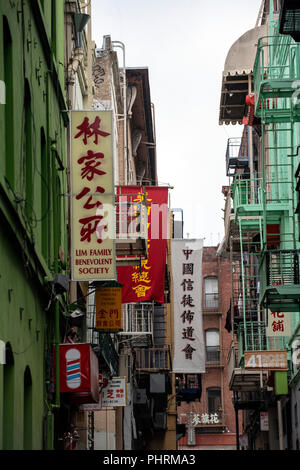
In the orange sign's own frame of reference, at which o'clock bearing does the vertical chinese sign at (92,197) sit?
The vertical chinese sign is roughly at 12 o'clock from the orange sign.

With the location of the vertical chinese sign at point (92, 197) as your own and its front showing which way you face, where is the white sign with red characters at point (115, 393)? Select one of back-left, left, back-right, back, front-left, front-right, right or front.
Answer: back

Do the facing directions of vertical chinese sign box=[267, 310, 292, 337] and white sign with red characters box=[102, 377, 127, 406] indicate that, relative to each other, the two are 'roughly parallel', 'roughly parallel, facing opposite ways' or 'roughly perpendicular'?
roughly parallel

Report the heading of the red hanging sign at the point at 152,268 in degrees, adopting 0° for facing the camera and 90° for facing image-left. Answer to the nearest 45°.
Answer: approximately 0°

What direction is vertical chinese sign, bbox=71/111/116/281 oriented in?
toward the camera

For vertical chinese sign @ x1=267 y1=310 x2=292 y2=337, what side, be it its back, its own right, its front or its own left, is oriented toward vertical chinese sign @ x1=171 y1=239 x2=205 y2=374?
back

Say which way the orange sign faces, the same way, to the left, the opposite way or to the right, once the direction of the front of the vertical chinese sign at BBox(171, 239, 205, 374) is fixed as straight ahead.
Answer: the same way

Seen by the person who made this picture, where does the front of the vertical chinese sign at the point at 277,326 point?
facing the viewer

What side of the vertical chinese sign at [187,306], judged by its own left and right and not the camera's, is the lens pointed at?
front

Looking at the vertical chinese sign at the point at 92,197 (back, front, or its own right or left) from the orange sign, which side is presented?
back
